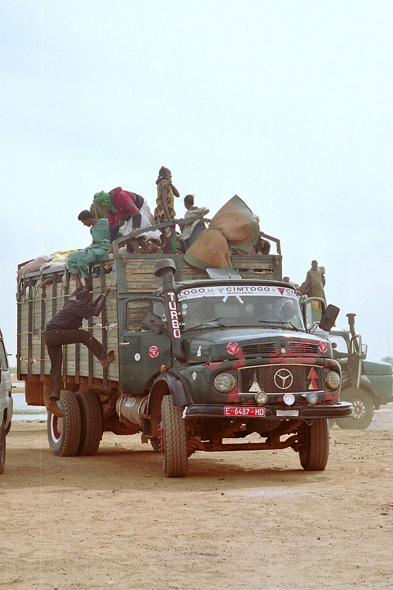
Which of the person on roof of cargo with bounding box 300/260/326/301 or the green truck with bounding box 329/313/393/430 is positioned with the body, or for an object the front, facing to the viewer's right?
the green truck

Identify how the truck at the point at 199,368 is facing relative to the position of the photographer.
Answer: facing the viewer and to the right of the viewer

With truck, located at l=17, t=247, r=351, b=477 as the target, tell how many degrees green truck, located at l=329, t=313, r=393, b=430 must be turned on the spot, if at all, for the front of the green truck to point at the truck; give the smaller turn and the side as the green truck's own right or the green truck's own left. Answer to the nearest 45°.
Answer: approximately 90° to the green truck's own right

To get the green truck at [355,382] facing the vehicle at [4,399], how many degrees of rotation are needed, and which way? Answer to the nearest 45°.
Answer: approximately 135° to its right

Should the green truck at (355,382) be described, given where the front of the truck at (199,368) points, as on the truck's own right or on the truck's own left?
on the truck's own left

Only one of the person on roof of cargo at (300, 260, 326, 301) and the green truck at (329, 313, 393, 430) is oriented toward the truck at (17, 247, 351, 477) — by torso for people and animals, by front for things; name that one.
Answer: the person on roof of cargo

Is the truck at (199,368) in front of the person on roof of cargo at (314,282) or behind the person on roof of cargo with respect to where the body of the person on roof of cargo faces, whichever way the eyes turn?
in front

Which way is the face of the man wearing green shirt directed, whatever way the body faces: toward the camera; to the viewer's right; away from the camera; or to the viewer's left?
to the viewer's left

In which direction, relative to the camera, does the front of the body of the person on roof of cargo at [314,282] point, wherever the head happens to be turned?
toward the camera
